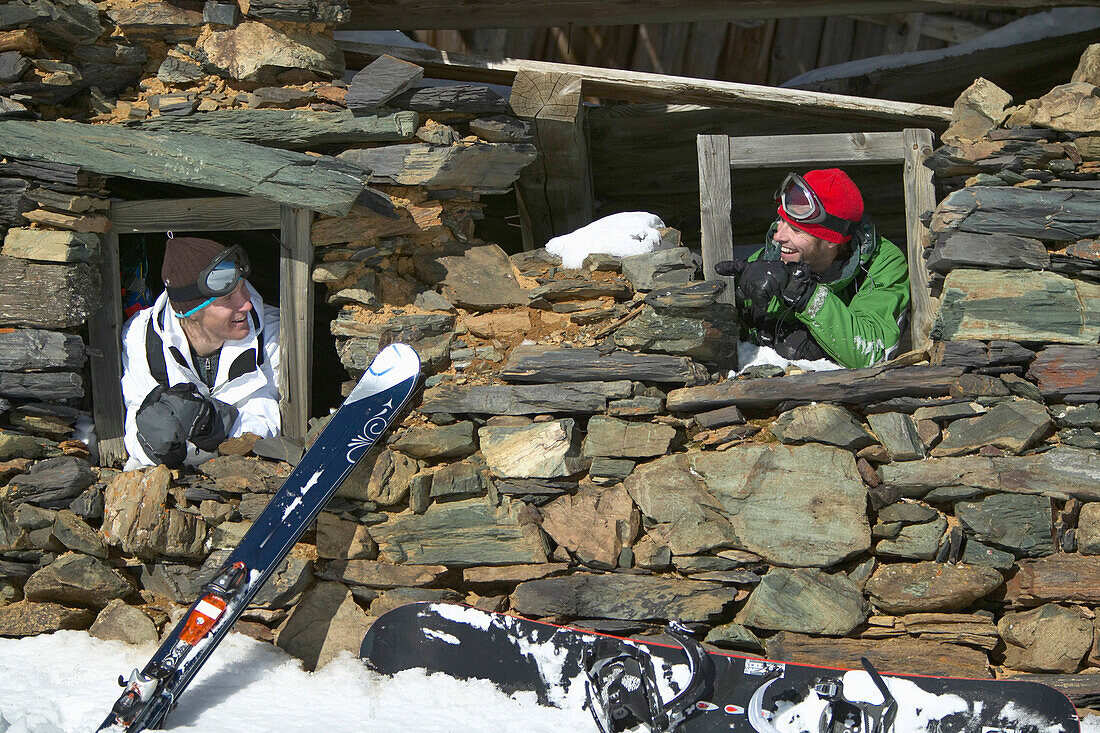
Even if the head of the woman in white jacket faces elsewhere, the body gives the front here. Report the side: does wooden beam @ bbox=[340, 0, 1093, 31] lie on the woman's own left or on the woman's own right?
on the woman's own left

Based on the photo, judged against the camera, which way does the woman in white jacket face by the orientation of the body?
toward the camera

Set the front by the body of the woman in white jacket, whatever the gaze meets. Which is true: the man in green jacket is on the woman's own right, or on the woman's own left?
on the woman's own left

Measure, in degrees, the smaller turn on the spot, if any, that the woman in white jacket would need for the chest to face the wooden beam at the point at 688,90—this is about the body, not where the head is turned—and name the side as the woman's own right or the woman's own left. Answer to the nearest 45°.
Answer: approximately 90° to the woman's own left

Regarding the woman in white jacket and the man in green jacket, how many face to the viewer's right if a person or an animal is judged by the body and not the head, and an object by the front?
0

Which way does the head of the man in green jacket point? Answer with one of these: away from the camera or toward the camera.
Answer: toward the camera

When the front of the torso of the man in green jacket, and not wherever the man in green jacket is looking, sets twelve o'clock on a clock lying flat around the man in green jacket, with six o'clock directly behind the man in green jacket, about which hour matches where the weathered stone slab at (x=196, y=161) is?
The weathered stone slab is roughly at 1 o'clock from the man in green jacket.

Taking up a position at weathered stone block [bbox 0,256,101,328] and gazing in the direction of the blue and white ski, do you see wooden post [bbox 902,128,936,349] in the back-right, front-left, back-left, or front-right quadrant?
front-left

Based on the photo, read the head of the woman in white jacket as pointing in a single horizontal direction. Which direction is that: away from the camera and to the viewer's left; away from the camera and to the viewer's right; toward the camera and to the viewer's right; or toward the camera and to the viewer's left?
toward the camera and to the viewer's right

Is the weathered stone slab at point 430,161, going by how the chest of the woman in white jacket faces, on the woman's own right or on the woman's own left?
on the woman's own left

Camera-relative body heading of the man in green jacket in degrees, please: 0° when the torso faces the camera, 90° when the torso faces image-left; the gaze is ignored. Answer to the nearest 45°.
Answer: approximately 45°

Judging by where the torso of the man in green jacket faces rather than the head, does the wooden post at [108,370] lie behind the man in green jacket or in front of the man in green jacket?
in front
